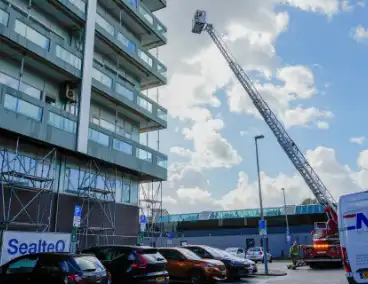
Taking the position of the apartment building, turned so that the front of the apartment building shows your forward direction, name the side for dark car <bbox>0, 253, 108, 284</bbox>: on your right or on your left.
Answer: on your right

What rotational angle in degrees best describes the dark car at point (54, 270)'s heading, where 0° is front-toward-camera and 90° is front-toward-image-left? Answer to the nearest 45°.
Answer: approximately 135°

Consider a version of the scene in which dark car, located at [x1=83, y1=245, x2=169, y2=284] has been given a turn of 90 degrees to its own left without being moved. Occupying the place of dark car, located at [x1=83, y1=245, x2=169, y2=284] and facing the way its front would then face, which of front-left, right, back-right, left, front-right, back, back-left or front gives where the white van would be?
left

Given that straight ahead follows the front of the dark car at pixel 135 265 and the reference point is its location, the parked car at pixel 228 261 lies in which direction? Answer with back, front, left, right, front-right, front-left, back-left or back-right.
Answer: right

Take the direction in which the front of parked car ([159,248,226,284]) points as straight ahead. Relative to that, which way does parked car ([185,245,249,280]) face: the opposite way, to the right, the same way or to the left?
the same way

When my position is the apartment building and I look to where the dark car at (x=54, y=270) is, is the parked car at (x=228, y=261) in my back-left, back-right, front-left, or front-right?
front-left

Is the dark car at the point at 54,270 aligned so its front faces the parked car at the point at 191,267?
no

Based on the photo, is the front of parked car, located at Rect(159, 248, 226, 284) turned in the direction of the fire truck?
no

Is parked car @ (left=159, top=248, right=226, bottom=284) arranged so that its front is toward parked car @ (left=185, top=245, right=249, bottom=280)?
no
